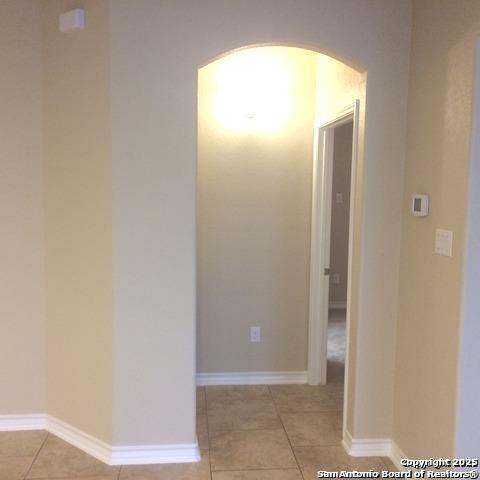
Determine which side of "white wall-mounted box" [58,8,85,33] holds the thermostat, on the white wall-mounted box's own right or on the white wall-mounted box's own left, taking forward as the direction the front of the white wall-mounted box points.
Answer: on the white wall-mounted box's own left

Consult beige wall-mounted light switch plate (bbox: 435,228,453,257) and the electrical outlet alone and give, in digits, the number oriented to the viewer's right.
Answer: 0

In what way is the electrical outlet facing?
toward the camera

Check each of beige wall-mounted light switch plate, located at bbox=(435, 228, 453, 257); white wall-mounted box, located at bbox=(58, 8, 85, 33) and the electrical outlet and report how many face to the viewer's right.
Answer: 0

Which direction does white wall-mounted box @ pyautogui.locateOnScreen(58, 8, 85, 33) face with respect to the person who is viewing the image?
facing the viewer and to the left of the viewer

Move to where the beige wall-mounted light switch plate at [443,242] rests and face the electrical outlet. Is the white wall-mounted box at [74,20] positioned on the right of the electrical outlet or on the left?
left

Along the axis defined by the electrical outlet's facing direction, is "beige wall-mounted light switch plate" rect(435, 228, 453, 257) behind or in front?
in front

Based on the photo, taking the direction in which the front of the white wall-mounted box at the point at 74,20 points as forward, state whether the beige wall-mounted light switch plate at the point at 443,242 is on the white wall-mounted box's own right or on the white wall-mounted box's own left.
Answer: on the white wall-mounted box's own left

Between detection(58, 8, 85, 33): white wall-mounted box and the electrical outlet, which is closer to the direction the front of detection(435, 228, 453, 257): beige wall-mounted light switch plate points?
the white wall-mounted box

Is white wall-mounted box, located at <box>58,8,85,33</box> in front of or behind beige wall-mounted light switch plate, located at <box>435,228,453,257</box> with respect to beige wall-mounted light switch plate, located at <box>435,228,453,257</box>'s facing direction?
in front
